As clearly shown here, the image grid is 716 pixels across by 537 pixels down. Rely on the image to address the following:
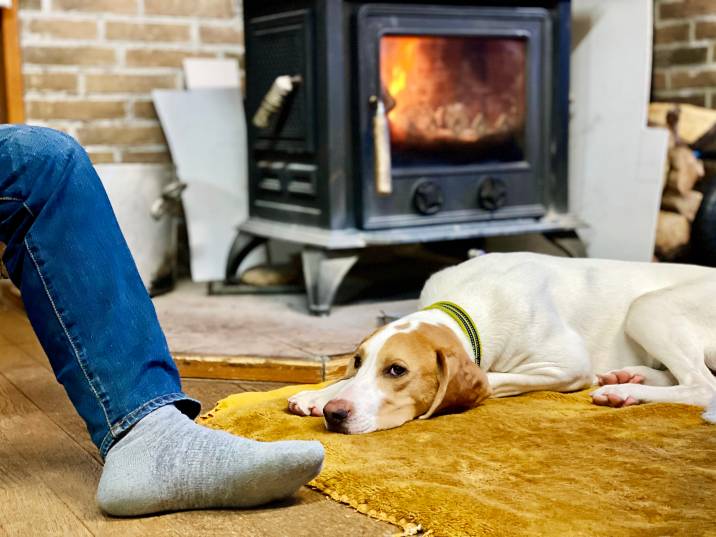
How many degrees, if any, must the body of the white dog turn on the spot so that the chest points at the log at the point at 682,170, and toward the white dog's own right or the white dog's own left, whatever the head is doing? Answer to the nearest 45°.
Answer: approximately 90° to the white dog's own right

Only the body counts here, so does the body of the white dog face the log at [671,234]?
no

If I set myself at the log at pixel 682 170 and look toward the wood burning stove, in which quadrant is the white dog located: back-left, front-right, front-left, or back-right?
front-left

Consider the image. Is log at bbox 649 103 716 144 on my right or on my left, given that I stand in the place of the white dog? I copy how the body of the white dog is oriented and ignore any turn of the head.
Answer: on my right

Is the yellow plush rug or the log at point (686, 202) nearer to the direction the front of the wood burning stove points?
the yellow plush rug

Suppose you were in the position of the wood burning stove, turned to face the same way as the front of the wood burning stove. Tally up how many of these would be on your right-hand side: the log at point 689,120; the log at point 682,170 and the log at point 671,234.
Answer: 0

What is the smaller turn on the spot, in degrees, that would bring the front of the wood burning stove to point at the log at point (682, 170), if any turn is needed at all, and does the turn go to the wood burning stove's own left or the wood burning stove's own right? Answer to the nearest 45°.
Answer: approximately 90° to the wood burning stove's own left

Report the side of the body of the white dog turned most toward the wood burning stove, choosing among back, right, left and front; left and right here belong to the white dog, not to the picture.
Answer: right

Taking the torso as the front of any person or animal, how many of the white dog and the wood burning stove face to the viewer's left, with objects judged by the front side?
1

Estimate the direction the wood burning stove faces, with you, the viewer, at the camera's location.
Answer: facing the viewer and to the right of the viewer

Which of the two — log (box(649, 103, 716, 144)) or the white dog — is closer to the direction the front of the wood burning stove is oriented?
the white dog

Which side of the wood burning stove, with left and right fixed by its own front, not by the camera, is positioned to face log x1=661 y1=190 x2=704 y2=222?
left

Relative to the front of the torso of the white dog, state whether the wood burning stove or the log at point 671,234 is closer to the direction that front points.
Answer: the wood burning stove

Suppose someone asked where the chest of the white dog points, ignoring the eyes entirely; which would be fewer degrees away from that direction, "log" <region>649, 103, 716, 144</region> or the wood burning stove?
the wood burning stove

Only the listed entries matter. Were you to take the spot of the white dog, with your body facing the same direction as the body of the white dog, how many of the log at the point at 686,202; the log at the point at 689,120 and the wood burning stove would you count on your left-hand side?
0

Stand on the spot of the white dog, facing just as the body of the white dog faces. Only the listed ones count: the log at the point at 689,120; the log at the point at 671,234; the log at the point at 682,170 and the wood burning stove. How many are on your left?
0

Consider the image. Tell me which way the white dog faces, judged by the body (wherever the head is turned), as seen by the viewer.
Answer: to the viewer's left

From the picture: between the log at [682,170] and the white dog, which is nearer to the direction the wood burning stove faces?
the white dog

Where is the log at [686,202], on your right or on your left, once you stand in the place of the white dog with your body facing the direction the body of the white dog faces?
on your right
